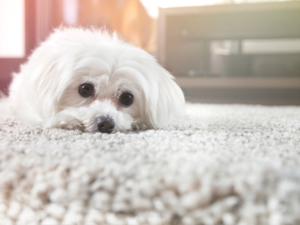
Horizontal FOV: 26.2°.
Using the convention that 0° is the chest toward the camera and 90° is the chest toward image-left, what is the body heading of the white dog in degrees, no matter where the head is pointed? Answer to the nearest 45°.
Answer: approximately 0°

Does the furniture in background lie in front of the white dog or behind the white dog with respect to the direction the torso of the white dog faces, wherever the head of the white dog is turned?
behind
